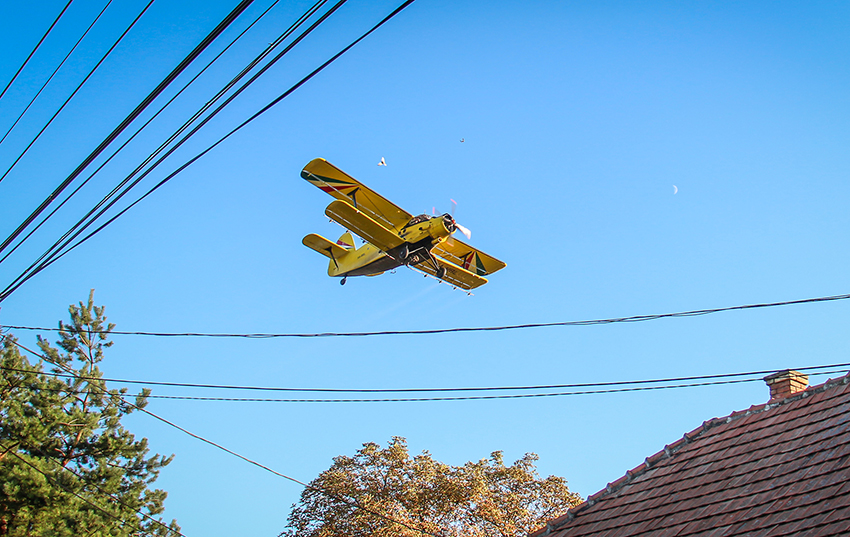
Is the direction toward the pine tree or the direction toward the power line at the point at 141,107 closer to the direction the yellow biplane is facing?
the power line

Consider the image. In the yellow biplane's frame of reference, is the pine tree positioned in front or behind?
behind

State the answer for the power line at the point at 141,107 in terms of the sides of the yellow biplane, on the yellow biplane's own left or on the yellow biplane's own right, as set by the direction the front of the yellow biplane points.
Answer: on the yellow biplane's own right

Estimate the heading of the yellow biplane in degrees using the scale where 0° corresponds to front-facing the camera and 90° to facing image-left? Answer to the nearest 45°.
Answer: approximately 315°
